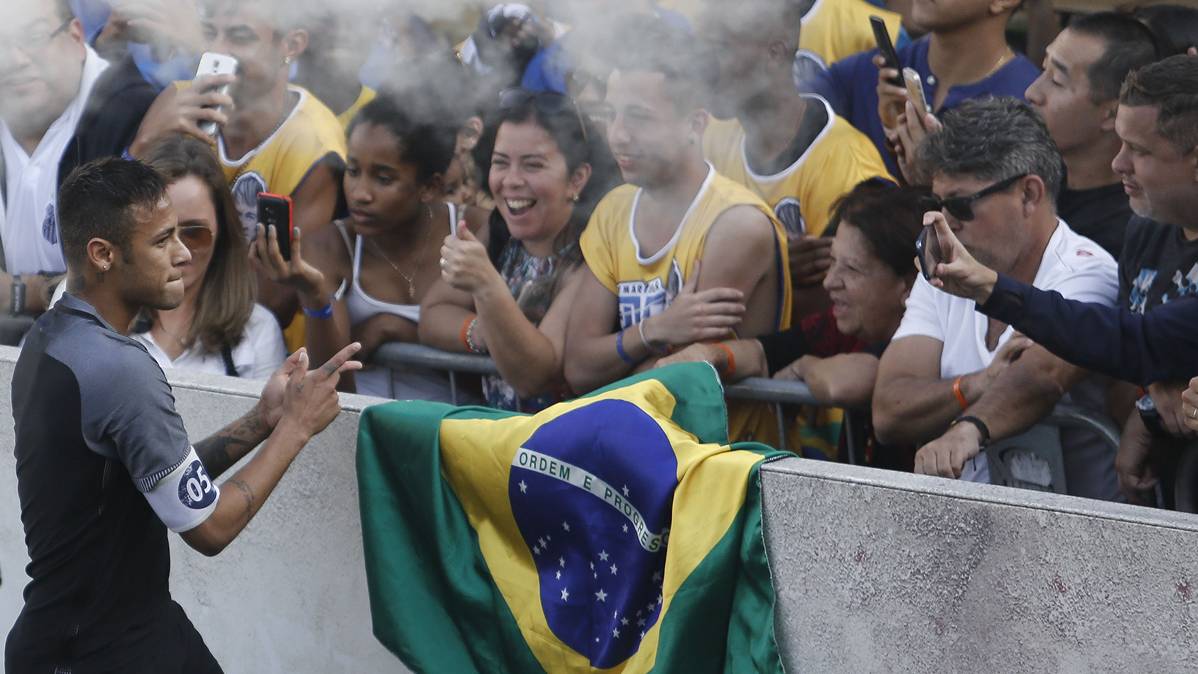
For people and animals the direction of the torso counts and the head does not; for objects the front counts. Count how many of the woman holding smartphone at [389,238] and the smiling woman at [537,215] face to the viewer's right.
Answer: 0

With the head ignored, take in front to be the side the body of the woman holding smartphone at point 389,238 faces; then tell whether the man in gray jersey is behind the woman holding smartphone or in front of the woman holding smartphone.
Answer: in front

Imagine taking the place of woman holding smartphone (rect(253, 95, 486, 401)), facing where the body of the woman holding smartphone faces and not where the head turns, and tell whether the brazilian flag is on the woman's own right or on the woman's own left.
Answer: on the woman's own left

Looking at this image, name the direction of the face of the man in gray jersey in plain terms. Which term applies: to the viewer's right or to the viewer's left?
to the viewer's right

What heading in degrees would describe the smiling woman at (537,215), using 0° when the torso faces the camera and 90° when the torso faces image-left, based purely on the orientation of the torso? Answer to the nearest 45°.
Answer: approximately 45°

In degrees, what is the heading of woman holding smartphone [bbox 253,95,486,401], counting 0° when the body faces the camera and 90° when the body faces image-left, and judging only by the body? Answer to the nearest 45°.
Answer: approximately 45°

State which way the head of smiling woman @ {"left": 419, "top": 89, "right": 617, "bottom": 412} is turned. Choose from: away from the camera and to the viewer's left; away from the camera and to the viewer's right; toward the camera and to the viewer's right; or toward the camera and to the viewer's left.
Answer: toward the camera and to the viewer's left

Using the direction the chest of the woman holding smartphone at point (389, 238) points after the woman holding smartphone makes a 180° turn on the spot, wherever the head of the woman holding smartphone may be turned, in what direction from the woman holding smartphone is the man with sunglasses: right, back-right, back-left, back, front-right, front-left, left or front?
right

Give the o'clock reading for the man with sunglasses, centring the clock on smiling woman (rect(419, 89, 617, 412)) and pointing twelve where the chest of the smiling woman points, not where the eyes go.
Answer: The man with sunglasses is roughly at 9 o'clock from the smiling woman.

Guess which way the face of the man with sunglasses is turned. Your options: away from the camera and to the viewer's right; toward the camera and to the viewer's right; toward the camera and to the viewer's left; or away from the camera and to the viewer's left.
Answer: toward the camera and to the viewer's left

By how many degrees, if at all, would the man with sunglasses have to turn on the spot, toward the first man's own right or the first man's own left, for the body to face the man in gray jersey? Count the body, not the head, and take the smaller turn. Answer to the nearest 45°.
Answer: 0° — they already face them

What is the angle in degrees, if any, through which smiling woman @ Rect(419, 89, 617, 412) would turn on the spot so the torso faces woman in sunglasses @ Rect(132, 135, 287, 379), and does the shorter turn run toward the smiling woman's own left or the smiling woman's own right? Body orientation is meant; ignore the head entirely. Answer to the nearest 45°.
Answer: approximately 45° to the smiling woman's own right

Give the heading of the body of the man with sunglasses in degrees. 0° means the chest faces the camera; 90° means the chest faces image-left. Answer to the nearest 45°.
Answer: approximately 45°

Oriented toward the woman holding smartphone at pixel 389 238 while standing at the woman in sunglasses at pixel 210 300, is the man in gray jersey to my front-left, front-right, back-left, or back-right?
back-right
